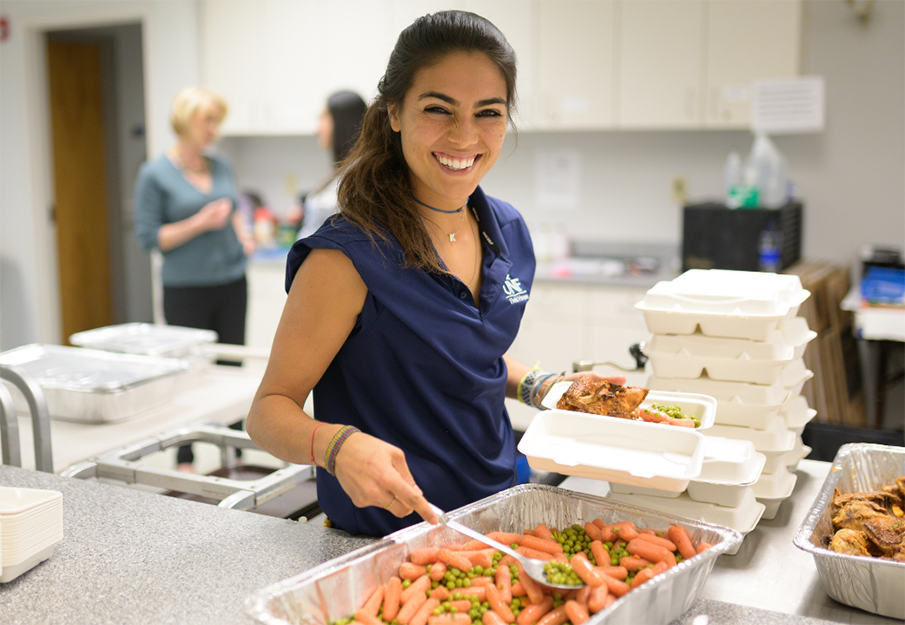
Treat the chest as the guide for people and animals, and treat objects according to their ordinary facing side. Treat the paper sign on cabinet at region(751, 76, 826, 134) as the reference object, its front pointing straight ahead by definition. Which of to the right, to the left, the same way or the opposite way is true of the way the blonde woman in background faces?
to the left

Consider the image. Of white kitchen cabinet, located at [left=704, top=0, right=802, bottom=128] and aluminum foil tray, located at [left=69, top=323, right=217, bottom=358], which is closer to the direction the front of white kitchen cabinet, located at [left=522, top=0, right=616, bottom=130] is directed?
the aluminum foil tray

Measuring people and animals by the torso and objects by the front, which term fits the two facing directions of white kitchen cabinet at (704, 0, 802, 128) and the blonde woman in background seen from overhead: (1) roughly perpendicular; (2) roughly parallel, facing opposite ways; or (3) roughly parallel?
roughly perpendicular

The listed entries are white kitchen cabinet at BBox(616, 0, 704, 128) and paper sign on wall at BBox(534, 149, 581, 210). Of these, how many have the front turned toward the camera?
2
